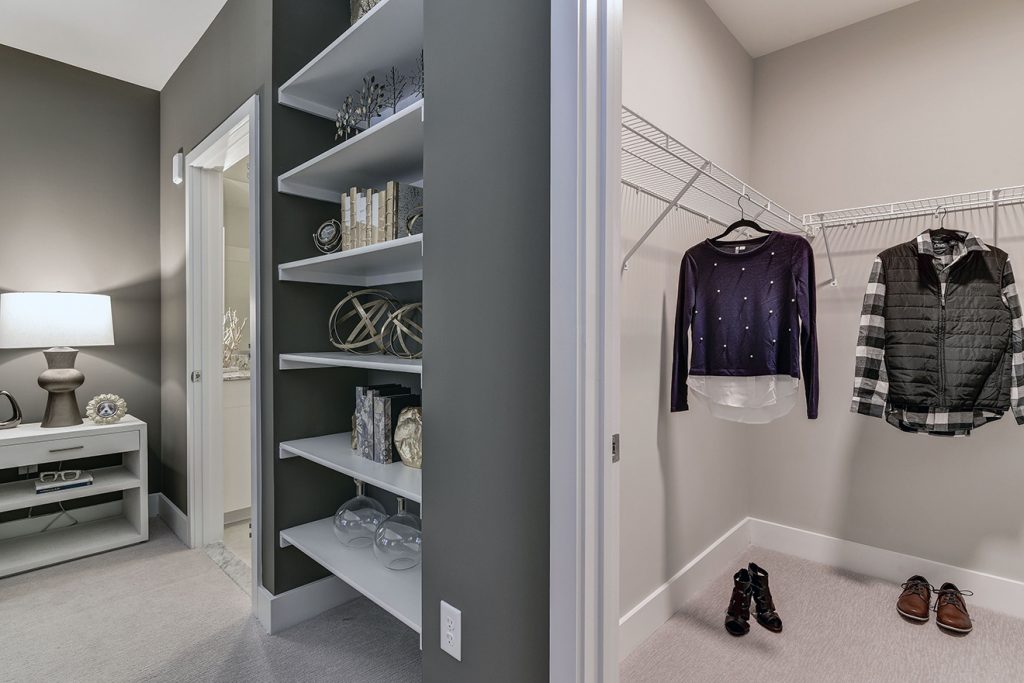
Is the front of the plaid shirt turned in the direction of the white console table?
no

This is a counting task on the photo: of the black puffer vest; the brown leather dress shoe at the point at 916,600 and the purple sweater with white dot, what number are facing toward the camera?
3

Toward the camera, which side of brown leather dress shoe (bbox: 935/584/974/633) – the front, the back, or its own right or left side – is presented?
front

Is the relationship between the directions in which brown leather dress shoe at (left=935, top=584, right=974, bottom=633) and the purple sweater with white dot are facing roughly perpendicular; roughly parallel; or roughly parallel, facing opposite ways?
roughly parallel

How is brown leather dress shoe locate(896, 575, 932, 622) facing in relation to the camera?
toward the camera

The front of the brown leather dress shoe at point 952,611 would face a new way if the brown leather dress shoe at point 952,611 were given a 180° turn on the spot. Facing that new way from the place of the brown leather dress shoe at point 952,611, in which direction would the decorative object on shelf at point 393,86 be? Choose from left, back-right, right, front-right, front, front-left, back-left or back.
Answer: back-left

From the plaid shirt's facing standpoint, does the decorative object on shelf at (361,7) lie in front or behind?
in front

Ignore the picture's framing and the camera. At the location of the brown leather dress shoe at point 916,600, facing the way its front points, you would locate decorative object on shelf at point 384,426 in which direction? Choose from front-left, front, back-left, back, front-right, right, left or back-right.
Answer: front-right

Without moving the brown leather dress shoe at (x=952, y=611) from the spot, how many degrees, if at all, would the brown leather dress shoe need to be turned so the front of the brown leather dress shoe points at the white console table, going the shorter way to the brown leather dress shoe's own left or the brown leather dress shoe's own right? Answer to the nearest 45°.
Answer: approximately 45° to the brown leather dress shoe's own right

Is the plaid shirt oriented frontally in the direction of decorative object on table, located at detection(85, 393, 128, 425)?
no

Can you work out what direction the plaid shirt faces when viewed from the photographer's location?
facing the viewer

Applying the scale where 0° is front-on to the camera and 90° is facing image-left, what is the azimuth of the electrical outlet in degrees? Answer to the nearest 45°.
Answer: approximately 45°

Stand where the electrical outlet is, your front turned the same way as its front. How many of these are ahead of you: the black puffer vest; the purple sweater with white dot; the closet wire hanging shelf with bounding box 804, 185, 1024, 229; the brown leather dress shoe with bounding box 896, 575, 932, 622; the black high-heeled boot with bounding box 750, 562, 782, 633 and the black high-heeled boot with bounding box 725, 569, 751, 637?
0

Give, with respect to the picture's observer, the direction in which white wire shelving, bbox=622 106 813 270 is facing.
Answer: facing the viewer and to the right of the viewer

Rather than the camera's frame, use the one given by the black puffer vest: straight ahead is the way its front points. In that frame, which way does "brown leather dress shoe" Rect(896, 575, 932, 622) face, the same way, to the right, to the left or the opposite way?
the same way

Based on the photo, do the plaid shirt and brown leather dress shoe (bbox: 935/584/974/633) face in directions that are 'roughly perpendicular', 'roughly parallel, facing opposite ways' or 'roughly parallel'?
roughly parallel
